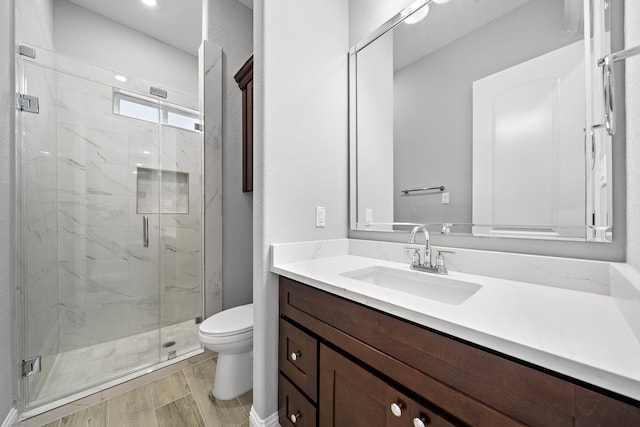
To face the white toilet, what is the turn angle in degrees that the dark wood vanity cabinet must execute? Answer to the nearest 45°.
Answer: approximately 45° to its right

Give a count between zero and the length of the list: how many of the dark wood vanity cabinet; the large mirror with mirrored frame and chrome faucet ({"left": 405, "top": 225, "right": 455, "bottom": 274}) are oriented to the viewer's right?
0

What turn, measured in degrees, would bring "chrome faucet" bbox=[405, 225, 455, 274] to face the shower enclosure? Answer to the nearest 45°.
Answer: approximately 45° to its right

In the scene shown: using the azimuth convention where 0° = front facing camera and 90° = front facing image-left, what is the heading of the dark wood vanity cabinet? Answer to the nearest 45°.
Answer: approximately 45°

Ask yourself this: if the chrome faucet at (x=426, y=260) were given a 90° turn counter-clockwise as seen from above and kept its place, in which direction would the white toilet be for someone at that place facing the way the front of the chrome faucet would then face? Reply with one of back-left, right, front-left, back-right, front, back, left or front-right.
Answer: back-right

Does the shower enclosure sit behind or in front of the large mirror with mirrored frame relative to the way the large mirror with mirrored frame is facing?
in front

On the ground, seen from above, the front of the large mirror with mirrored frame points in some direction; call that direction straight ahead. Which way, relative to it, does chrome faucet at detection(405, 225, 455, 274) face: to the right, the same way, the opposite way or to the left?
the same way

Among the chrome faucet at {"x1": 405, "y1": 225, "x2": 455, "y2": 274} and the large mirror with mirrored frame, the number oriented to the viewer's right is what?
0

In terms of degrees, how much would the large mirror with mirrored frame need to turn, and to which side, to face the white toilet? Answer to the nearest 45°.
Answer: approximately 45° to its right

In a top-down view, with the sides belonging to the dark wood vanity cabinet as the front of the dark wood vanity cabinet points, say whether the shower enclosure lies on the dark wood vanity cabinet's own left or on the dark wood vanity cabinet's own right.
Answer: on the dark wood vanity cabinet's own right

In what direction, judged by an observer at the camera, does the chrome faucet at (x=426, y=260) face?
facing the viewer and to the left of the viewer
